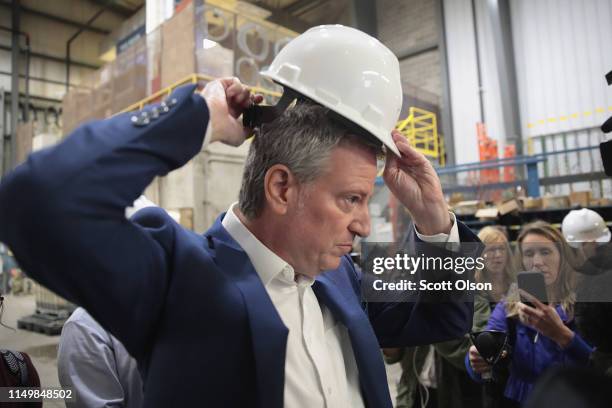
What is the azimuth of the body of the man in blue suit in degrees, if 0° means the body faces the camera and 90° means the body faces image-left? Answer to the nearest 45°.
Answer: approximately 315°

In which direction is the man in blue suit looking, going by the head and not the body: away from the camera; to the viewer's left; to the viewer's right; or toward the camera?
to the viewer's right

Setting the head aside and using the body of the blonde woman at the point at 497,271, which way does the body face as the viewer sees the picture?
toward the camera

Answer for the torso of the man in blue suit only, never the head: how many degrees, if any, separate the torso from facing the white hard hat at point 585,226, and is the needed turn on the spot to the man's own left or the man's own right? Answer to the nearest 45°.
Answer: approximately 90° to the man's own left

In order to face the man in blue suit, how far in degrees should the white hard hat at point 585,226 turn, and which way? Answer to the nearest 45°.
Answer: approximately 90° to its right

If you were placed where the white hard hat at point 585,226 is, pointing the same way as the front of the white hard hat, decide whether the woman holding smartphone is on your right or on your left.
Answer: on your right
